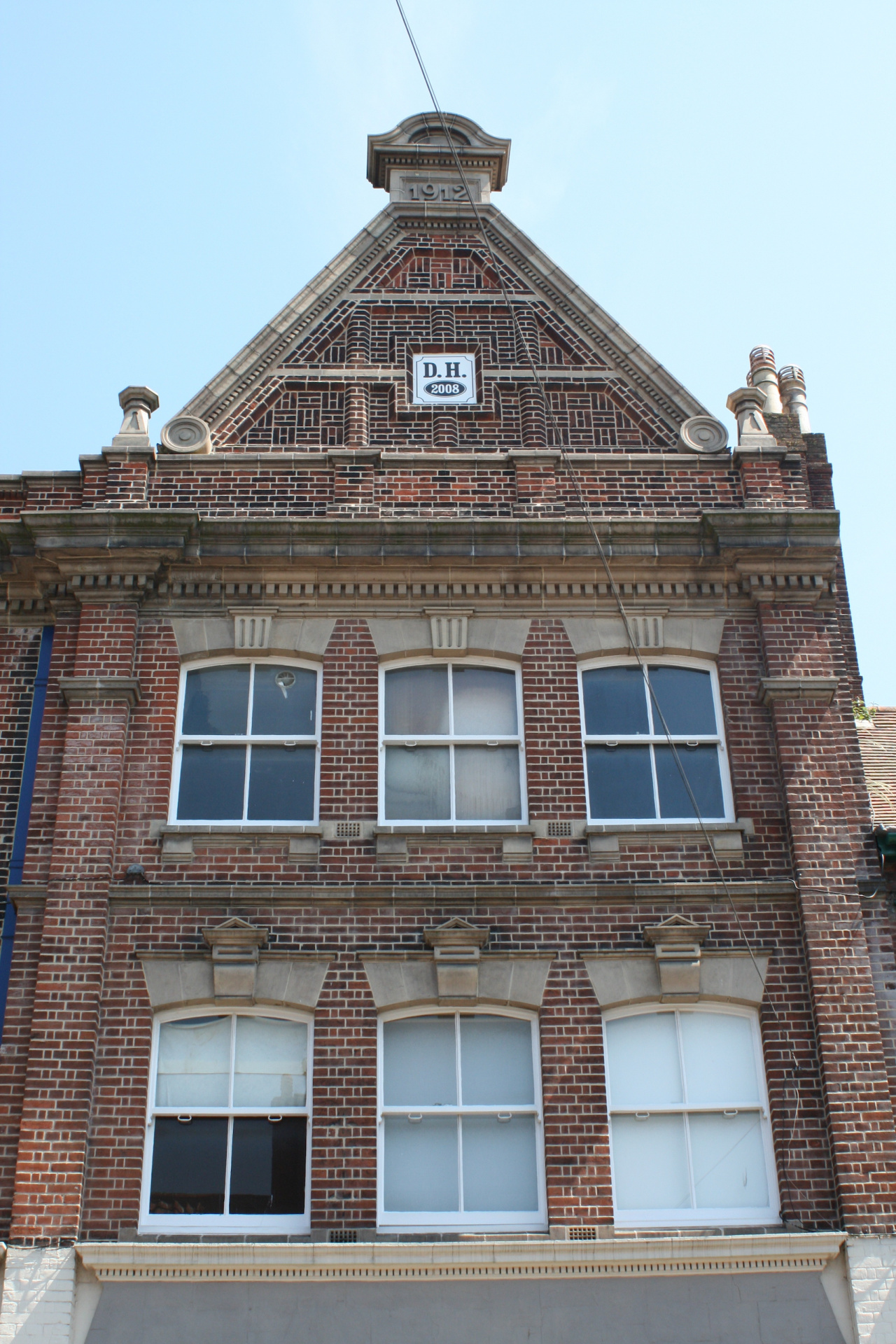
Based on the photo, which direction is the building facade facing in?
toward the camera
